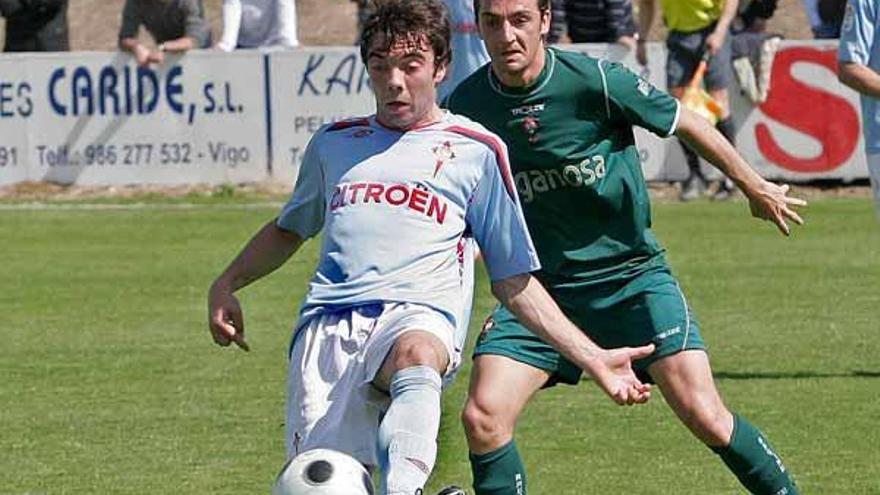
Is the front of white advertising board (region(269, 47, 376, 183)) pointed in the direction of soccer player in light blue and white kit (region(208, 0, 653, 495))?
yes

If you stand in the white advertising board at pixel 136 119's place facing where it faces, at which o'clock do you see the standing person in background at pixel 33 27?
The standing person in background is roughly at 5 o'clock from the white advertising board.

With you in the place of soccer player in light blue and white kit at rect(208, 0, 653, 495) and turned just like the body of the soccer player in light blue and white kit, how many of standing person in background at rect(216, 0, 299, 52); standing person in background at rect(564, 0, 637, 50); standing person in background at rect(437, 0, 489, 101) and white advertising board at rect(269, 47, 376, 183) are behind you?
4

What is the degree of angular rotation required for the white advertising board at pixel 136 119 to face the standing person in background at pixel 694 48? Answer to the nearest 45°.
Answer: approximately 90° to its left

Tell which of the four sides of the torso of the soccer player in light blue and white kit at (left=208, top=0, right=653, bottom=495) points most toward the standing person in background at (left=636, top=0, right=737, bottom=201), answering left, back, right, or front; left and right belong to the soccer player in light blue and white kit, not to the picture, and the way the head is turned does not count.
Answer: back

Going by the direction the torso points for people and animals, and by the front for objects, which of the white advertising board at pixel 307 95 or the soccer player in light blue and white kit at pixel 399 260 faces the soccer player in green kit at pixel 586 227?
the white advertising board

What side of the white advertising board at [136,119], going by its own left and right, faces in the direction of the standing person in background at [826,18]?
left

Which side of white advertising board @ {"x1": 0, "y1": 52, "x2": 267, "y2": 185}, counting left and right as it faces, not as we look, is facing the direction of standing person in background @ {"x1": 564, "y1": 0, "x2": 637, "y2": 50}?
left

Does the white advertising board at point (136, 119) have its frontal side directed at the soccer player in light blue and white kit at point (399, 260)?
yes

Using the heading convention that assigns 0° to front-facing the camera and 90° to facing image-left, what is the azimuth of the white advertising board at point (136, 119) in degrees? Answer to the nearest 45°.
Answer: approximately 0°
